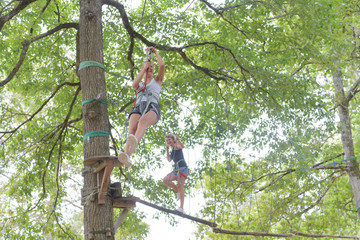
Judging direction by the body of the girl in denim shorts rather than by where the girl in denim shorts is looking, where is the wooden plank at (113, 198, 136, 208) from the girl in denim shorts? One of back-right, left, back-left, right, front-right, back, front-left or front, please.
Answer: front

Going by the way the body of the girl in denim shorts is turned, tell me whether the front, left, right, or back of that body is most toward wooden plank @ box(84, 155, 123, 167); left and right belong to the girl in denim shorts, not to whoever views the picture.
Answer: front

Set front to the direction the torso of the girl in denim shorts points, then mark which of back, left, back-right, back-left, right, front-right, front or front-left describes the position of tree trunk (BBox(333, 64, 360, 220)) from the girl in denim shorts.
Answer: back

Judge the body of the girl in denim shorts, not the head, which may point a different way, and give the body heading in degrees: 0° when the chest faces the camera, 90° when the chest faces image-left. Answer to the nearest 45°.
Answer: approximately 45°

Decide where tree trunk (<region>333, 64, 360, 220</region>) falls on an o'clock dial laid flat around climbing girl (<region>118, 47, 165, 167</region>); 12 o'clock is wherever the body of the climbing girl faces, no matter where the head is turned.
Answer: The tree trunk is roughly at 6 o'clock from the climbing girl.

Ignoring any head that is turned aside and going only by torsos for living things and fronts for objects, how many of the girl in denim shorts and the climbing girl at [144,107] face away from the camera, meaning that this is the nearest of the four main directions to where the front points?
0

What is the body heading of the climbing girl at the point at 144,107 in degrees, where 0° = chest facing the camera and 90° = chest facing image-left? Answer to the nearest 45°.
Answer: approximately 45°

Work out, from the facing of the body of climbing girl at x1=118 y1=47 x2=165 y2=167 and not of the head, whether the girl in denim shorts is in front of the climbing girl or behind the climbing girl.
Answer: behind

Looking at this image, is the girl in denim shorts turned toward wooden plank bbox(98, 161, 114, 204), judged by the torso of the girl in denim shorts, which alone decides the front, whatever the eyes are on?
yes
